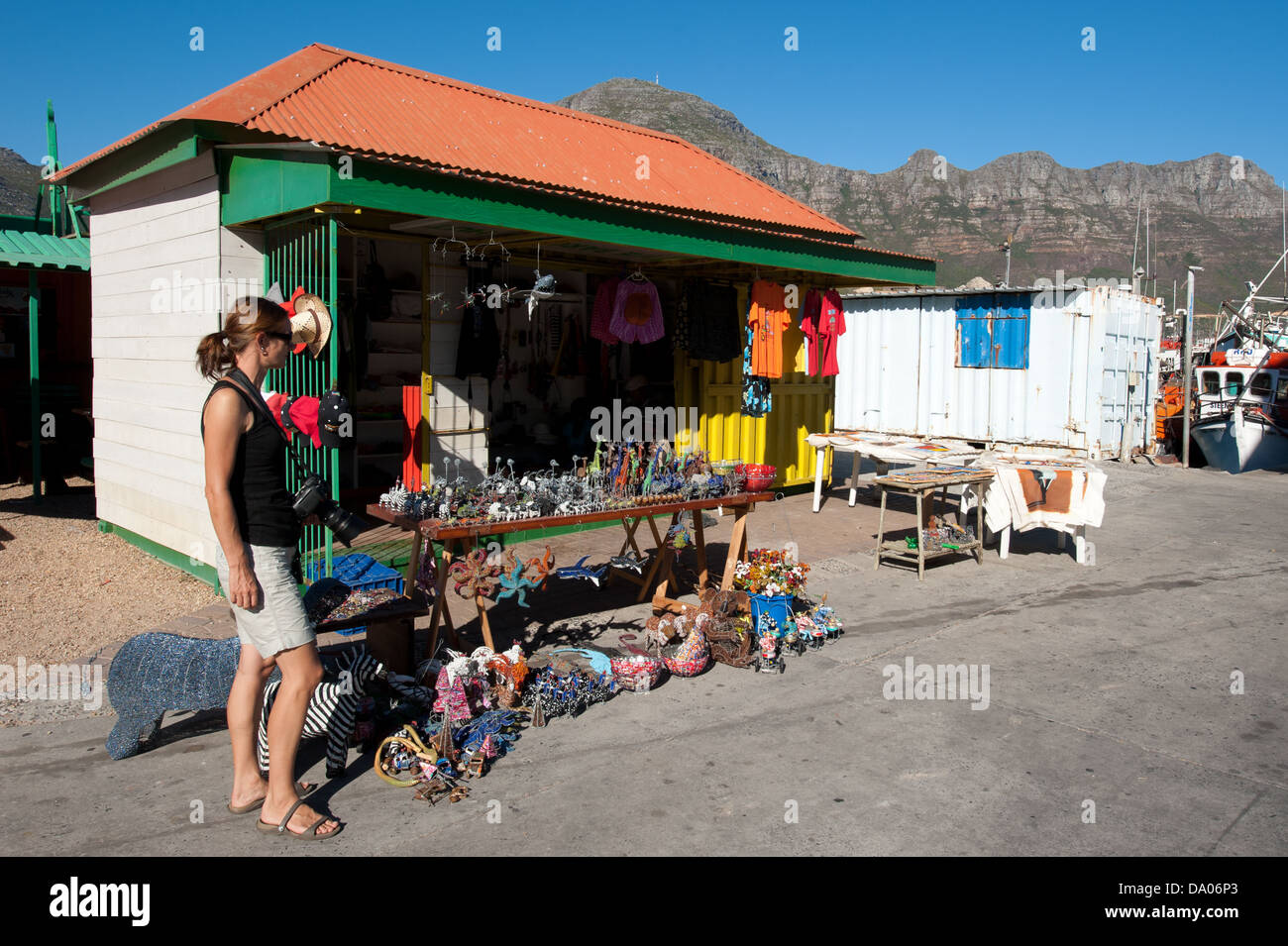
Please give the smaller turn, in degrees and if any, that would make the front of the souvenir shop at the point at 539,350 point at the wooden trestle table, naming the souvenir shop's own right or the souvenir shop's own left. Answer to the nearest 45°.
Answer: approximately 45° to the souvenir shop's own right

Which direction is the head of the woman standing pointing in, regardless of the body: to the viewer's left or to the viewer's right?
to the viewer's right

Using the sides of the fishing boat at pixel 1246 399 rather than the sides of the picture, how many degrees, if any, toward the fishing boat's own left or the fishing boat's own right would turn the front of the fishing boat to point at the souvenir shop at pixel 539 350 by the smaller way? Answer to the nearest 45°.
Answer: approximately 45° to the fishing boat's own right

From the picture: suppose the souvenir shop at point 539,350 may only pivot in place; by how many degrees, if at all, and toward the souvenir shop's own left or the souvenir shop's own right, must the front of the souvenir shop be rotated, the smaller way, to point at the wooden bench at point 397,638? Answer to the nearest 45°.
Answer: approximately 45° to the souvenir shop's own right

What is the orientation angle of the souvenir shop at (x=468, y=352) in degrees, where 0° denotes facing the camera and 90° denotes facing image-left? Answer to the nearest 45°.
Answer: approximately 315°

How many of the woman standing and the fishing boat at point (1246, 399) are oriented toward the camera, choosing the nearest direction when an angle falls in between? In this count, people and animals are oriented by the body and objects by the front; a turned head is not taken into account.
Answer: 1

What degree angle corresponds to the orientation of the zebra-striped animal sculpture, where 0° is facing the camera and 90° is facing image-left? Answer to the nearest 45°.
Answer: approximately 270°

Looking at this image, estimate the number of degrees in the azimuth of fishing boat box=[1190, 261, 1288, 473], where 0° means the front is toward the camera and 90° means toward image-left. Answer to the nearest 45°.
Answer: approximately 0°
